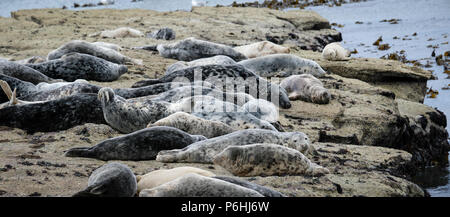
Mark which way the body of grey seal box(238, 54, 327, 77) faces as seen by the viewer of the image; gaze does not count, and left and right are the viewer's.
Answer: facing to the right of the viewer

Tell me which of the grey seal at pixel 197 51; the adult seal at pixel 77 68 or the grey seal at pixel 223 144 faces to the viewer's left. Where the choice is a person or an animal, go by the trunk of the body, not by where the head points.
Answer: the grey seal at pixel 197 51

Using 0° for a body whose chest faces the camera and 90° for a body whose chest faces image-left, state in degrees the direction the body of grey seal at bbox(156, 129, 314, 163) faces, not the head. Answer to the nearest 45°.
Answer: approximately 270°

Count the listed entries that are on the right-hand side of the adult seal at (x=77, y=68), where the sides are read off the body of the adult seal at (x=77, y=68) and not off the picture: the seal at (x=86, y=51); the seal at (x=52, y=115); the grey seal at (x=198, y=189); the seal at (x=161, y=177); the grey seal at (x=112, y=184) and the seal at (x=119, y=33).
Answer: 4

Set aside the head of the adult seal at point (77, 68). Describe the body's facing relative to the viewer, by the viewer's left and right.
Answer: facing to the right of the viewer

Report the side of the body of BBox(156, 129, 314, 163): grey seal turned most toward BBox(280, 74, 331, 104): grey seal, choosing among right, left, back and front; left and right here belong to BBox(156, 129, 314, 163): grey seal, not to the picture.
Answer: left

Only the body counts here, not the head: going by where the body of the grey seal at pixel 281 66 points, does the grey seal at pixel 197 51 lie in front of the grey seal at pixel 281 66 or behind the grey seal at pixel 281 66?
behind

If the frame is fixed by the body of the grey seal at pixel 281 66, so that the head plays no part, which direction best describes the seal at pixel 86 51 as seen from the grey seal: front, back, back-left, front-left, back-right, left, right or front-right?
back

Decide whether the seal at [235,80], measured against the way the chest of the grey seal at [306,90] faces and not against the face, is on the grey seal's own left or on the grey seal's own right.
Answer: on the grey seal's own right

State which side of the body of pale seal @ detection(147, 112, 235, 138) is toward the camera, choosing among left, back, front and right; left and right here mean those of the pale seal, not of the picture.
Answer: right
